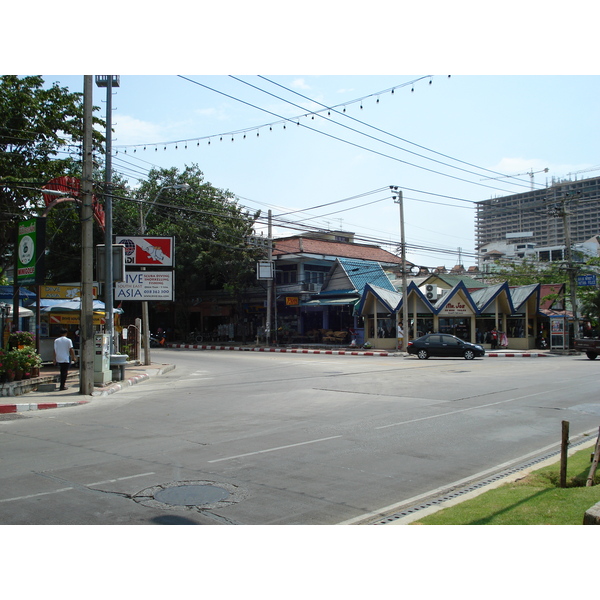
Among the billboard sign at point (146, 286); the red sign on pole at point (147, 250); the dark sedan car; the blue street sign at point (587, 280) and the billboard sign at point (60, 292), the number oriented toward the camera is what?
4

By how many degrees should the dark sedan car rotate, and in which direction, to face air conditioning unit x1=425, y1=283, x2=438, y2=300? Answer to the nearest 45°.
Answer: approximately 90° to its left

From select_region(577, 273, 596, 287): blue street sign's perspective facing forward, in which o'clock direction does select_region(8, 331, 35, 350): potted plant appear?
The potted plant is roughly at 1 o'clock from the blue street sign.

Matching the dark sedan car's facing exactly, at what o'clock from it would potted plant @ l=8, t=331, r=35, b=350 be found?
The potted plant is roughly at 4 o'clock from the dark sedan car.

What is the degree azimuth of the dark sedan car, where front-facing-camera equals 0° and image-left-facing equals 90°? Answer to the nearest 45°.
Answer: approximately 270°

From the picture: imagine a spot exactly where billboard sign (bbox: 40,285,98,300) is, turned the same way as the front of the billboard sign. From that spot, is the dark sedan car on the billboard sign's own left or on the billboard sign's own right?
on the billboard sign's own left

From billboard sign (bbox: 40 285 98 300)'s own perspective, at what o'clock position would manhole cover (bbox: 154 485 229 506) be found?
The manhole cover is roughly at 12 o'clock from the billboard sign.

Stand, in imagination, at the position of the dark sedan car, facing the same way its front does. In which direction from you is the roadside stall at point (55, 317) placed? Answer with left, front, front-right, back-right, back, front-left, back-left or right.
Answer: back-right

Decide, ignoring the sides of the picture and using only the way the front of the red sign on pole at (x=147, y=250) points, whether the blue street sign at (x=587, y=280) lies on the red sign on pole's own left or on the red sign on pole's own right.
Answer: on the red sign on pole's own left
